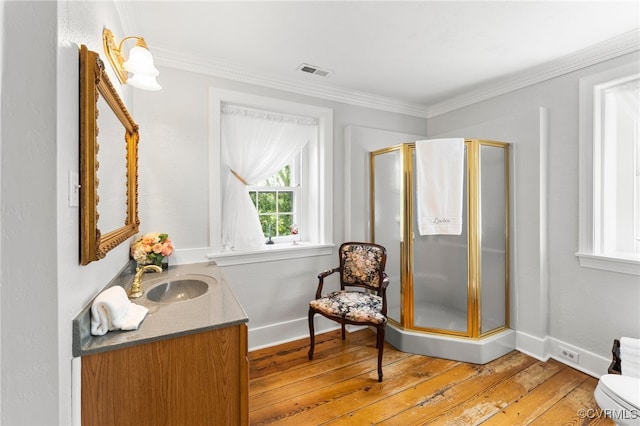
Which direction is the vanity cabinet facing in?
to the viewer's right

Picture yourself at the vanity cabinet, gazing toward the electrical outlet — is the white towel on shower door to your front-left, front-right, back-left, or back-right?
front-left

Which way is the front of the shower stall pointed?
toward the camera

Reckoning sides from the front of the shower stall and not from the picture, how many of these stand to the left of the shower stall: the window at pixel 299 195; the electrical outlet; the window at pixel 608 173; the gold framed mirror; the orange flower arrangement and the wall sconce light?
2

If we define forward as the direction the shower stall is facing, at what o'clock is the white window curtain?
The white window curtain is roughly at 2 o'clock from the shower stall.

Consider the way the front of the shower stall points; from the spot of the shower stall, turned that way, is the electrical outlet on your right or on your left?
on your left

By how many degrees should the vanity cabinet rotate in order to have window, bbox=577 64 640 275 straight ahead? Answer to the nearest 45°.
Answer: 0° — it already faces it

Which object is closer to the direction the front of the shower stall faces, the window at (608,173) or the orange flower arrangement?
the orange flower arrangement

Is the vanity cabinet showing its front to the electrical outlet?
yes

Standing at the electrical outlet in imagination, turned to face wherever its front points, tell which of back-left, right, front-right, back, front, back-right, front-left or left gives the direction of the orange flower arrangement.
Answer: front

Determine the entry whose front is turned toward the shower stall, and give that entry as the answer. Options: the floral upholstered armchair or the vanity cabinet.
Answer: the vanity cabinet

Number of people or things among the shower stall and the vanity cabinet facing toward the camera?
1

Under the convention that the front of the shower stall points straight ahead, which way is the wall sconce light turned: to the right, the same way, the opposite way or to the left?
to the left

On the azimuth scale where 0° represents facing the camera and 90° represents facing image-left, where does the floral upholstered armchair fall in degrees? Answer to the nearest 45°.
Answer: approximately 45°

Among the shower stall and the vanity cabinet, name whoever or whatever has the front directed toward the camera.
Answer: the shower stall

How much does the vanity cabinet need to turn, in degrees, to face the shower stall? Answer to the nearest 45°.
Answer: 0° — it already faces it
